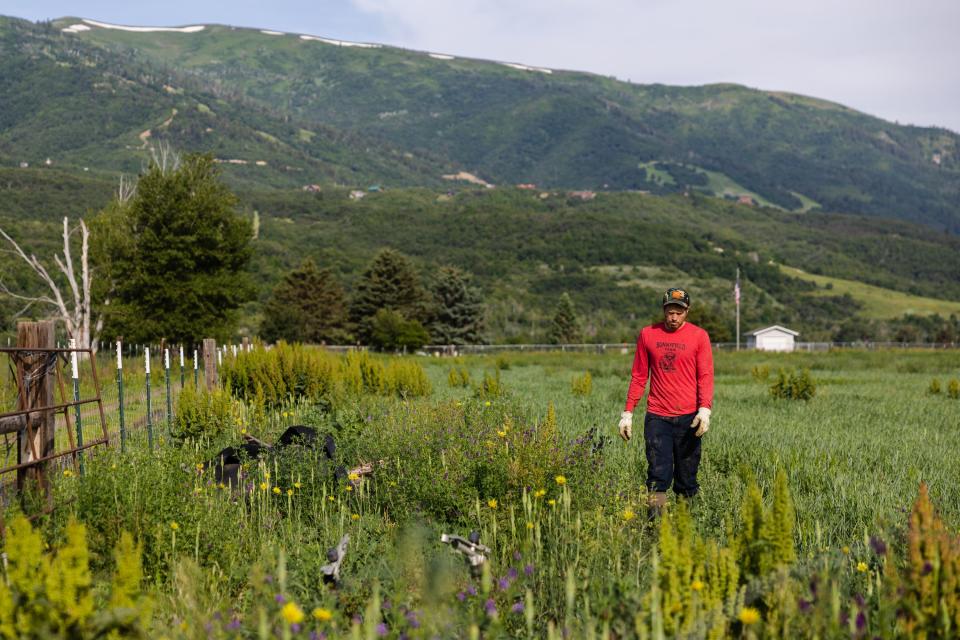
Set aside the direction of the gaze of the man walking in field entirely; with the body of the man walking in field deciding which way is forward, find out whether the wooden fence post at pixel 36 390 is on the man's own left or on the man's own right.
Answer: on the man's own right

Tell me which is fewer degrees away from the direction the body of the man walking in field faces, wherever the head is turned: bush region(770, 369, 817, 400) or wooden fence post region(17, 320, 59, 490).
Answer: the wooden fence post

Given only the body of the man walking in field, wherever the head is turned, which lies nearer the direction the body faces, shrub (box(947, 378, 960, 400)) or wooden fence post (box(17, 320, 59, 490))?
the wooden fence post

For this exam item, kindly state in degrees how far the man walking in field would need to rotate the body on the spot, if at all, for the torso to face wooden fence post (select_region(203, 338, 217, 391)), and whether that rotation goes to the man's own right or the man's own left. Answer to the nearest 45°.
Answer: approximately 135° to the man's own right

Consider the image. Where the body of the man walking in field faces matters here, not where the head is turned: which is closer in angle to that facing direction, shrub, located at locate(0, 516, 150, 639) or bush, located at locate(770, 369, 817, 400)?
the shrub

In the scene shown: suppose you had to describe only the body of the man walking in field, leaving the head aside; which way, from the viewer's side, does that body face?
toward the camera

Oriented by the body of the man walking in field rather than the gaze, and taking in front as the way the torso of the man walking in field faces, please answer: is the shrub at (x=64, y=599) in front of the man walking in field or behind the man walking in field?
in front
